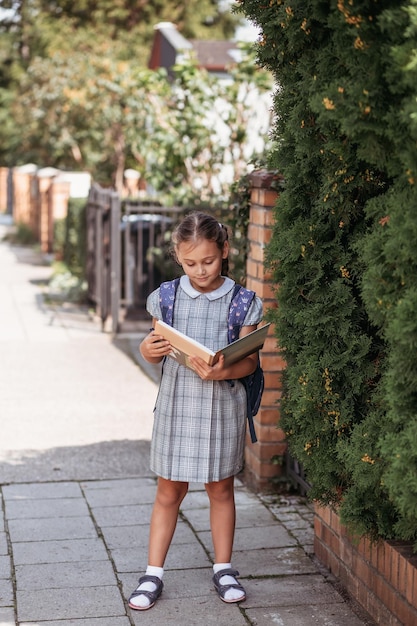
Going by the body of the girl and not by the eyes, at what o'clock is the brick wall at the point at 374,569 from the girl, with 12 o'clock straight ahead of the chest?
The brick wall is roughly at 10 o'clock from the girl.

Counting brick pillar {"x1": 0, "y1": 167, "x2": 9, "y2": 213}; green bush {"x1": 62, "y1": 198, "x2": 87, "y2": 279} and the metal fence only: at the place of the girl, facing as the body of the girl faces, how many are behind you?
3

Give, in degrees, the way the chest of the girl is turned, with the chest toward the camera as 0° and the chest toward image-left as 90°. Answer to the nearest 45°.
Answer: approximately 0°

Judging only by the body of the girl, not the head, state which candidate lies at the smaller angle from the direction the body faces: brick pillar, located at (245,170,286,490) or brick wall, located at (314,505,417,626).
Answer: the brick wall

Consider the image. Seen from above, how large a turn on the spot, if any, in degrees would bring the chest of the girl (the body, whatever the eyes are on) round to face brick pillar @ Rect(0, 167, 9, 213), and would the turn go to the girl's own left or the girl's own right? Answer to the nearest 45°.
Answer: approximately 180°

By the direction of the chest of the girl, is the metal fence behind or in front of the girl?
behind
